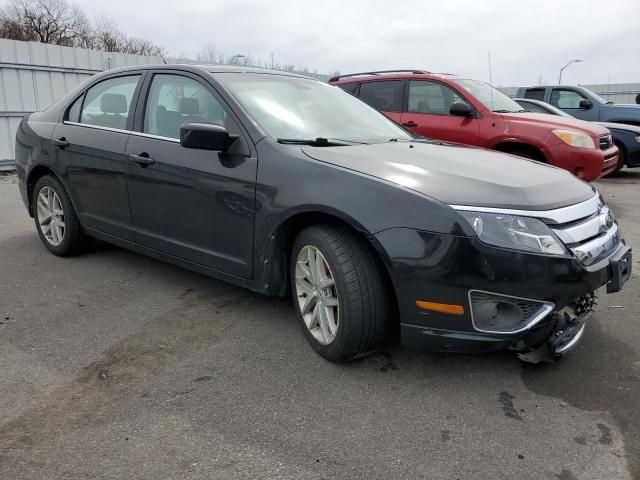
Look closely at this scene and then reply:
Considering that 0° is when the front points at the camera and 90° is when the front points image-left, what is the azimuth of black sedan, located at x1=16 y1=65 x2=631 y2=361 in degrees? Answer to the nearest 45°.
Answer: approximately 315°

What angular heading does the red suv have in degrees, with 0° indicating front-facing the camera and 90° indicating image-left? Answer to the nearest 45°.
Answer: approximately 315°

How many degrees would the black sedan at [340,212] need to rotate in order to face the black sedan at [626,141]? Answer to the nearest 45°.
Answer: approximately 90° to its left

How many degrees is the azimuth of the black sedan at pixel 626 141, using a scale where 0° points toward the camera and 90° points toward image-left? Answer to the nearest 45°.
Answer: approximately 315°

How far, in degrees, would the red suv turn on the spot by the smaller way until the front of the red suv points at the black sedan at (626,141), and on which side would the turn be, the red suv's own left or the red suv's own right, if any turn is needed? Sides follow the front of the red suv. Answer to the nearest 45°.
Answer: approximately 90° to the red suv's own left

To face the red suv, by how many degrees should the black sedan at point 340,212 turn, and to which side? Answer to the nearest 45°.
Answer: approximately 90° to its left

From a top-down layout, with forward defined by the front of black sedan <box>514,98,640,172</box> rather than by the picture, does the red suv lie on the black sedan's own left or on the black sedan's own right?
on the black sedan's own right

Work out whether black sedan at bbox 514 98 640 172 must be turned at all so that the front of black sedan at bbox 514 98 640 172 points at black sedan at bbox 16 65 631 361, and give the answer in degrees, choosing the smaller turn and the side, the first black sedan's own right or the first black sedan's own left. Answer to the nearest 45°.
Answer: approximately 45° to the first black sedan's own right
